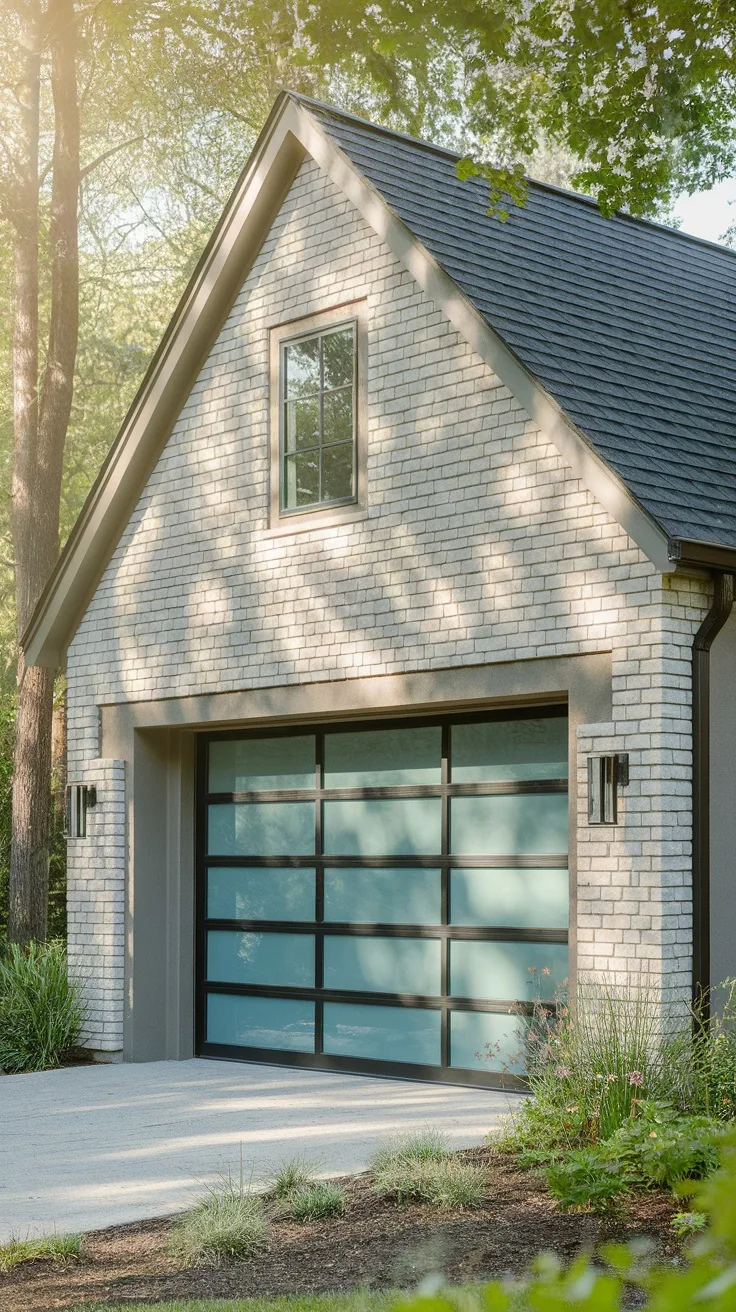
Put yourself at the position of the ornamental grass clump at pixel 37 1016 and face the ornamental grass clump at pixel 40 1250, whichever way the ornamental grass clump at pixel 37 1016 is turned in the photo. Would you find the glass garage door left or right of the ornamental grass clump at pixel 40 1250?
left

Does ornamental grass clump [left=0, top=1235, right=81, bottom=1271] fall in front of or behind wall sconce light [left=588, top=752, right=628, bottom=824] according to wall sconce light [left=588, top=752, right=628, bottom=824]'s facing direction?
in front

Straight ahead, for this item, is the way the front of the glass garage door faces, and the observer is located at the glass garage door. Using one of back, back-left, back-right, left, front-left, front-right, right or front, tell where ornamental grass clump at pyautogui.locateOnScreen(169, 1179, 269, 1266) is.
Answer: front-left

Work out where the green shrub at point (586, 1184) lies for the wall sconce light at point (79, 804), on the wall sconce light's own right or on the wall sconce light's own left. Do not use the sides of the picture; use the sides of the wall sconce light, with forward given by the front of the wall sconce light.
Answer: on the wall sconce light's own left

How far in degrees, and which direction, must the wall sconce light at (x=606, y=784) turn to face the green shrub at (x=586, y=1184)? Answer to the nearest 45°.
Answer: approximately 45° to its left

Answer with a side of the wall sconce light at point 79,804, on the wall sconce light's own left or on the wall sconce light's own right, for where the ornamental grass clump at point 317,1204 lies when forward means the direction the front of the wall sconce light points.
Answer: on the wall sconce light's own left

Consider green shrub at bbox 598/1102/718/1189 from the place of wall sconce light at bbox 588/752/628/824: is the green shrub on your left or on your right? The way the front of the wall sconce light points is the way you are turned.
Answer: on your left

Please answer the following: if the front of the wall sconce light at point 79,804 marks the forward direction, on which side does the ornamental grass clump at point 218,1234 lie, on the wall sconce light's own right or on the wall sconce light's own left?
on the wall sconce light's own left

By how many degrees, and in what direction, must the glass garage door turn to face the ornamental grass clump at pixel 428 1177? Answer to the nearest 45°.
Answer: approximately 45° to its left

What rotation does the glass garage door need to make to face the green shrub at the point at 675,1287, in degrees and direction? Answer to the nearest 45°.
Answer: approximately 45° to its left

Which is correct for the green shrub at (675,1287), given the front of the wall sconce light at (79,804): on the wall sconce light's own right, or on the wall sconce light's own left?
on the wall sconce light's own left

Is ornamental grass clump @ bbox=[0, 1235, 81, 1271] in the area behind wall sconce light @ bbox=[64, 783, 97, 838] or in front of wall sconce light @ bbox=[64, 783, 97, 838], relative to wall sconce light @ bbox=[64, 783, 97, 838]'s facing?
in front
